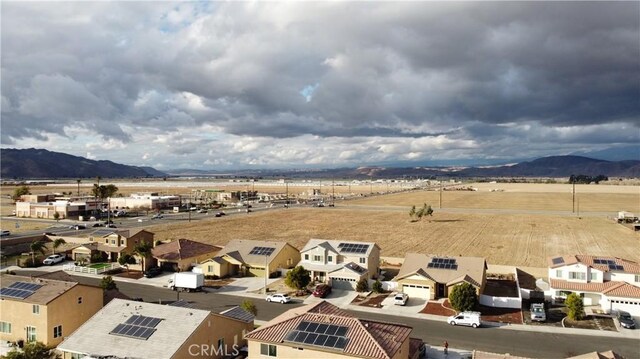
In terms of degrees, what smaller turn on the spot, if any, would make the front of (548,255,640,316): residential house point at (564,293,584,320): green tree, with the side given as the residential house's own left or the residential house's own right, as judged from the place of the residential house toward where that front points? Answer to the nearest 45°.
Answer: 0° — it already faces it

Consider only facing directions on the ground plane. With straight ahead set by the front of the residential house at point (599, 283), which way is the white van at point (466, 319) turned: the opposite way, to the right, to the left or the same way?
to the right

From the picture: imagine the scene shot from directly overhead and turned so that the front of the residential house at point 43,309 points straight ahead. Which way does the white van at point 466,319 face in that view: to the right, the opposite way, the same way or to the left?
to the left

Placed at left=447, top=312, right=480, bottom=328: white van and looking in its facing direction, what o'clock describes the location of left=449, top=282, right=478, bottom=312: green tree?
The green tree is roughly at 3 o'clock from the white van.

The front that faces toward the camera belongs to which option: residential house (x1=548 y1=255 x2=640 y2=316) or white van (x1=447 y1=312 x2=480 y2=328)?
the residential house

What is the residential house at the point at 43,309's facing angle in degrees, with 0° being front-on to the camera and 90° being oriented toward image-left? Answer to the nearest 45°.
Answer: approximately 225°

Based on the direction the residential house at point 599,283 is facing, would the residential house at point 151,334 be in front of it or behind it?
in front

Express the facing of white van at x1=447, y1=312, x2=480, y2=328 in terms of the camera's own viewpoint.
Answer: facing to the left of the viewer

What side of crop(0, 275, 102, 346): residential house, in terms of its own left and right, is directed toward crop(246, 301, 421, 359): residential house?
right

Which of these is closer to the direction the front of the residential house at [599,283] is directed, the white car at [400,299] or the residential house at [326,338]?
the residential house

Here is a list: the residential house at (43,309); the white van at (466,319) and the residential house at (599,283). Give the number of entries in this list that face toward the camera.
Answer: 1

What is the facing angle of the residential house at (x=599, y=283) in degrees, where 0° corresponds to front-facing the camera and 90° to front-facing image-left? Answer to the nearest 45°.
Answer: approximately 0°

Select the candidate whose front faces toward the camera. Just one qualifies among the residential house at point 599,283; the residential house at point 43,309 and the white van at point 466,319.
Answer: the residential house at point 599,283

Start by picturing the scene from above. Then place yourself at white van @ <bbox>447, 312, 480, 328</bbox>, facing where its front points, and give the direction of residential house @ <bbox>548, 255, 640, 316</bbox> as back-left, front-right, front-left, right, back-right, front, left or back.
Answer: back-right

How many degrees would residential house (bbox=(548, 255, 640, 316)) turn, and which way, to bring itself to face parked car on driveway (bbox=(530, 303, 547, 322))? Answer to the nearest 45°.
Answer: approximately 45° to its right

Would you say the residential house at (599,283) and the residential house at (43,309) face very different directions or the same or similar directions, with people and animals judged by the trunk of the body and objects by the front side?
very different directions

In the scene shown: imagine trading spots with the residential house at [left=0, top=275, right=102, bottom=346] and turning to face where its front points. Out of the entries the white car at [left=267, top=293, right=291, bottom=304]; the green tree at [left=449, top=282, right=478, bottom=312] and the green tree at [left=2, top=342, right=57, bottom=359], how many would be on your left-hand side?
0

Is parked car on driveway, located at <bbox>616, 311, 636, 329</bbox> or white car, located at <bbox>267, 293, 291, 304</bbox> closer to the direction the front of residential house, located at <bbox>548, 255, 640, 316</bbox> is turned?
the parked car on driveway

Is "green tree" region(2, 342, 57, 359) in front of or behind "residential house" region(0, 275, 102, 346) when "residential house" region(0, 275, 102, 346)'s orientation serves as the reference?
behind
